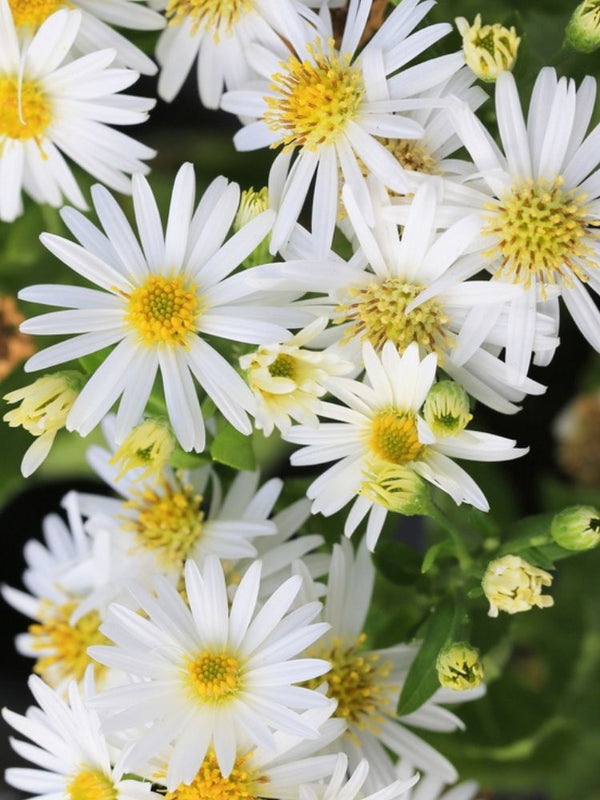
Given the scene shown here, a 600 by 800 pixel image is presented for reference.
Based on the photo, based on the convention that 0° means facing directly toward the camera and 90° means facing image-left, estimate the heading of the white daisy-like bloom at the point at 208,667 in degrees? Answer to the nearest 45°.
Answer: approximately 0°
